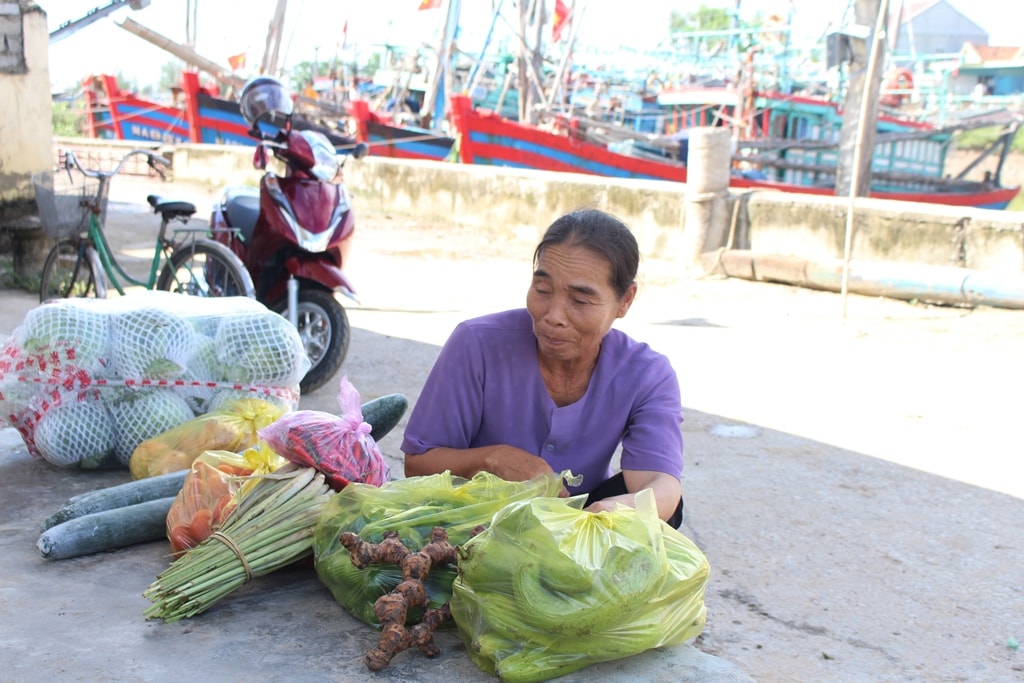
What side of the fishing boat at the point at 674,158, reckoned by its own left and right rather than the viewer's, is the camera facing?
left

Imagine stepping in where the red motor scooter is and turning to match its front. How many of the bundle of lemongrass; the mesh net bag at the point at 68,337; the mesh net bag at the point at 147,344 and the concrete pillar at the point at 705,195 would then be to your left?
1

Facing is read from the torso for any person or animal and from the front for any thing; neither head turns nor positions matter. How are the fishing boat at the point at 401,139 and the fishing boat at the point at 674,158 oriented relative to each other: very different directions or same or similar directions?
same or similar directions

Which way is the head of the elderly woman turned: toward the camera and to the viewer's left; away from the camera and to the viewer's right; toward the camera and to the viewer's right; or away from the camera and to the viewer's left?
toward the camera and to the viewer's left

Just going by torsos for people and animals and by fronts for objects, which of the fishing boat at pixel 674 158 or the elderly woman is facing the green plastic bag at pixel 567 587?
the elderly woman

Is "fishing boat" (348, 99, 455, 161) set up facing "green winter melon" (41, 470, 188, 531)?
no

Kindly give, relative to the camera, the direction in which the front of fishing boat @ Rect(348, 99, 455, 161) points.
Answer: facing to the left of the viewer

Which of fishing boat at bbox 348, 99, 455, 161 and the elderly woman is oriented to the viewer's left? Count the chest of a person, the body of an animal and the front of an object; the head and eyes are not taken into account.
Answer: the fishing boat

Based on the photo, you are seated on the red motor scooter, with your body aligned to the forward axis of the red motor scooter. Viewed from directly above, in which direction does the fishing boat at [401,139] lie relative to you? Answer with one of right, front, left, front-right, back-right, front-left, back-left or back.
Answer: back-left

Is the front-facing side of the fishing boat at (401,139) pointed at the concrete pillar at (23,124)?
no

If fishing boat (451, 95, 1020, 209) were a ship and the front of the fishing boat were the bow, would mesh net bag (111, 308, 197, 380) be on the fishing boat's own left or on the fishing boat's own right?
on the fishing boat's own left

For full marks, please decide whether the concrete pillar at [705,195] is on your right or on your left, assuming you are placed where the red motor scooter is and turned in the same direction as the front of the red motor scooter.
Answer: on your left

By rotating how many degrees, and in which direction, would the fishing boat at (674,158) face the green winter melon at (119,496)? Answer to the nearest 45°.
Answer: approximately 90° to its left

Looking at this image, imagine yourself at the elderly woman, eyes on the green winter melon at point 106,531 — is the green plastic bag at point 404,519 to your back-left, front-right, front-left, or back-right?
front-left

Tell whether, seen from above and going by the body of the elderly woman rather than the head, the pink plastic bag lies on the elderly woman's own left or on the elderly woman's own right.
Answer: on the elderly woman's own right

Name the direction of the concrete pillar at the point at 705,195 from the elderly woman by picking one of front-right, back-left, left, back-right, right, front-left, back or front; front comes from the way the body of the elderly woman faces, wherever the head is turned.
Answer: back

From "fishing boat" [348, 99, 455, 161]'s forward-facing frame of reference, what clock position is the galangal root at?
The galangal root is roughly at 9 o'clock from the fishing boat.

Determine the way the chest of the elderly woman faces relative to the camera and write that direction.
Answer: toward the camera

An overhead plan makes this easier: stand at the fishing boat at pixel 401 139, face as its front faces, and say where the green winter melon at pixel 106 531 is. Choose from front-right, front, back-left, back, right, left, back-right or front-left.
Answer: left

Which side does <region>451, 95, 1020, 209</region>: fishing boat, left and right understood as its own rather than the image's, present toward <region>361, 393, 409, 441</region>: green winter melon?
left
